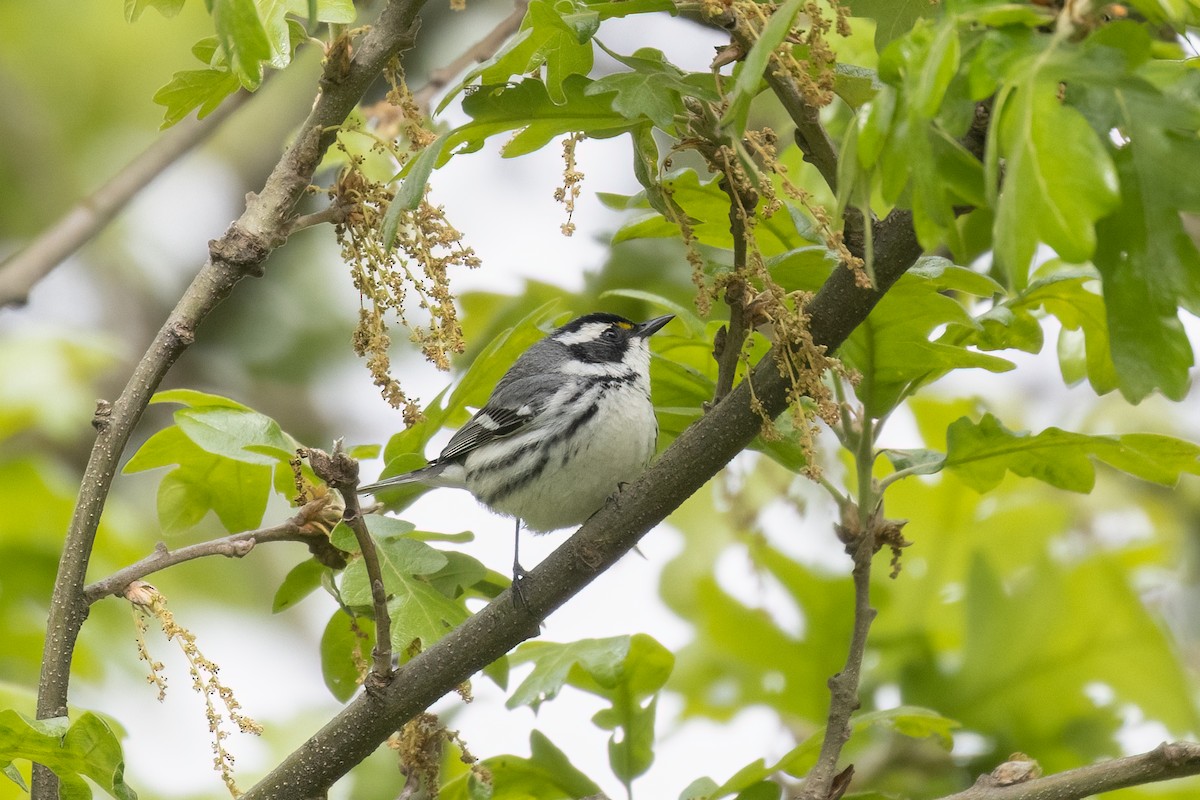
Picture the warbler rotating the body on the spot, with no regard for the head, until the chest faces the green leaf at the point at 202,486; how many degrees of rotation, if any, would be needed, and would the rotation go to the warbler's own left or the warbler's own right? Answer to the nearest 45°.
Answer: approximately 135° to the warbler's own right

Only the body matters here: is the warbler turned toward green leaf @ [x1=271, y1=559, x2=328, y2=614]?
no

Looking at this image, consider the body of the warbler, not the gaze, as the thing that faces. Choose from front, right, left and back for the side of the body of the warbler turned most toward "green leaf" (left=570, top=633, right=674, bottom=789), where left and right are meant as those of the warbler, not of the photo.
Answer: right

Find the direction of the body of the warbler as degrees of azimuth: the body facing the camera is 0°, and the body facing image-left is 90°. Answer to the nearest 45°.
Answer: approximately 270°
